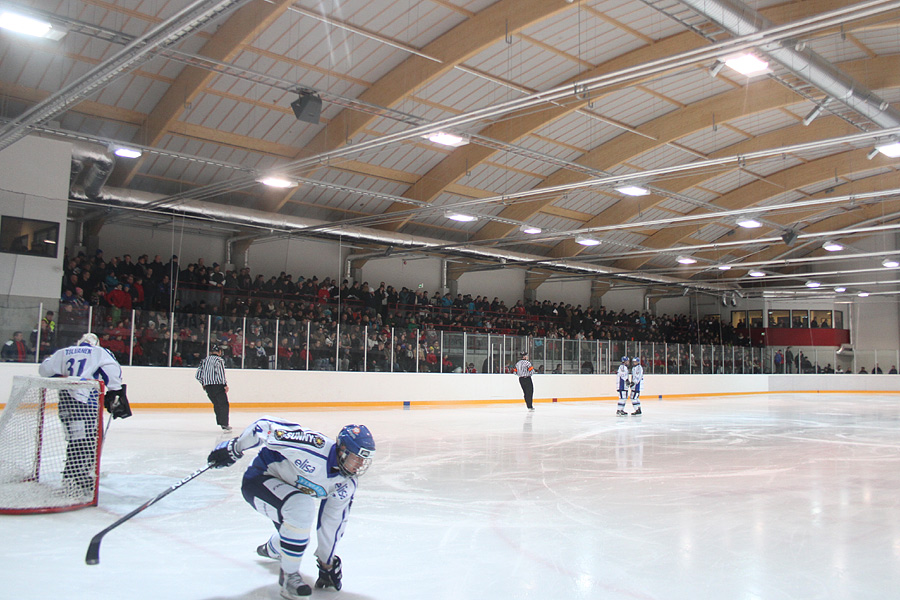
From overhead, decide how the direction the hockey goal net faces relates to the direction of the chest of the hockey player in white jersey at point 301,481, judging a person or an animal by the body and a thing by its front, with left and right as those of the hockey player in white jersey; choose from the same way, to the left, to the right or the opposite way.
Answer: to the left

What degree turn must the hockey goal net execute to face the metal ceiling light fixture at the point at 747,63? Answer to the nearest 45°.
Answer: approximately 45° to its right

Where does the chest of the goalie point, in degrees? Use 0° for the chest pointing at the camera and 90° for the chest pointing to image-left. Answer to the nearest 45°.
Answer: approximately 225°

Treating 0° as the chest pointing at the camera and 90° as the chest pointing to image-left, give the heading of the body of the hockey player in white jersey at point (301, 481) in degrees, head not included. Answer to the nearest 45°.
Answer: approximately 315°

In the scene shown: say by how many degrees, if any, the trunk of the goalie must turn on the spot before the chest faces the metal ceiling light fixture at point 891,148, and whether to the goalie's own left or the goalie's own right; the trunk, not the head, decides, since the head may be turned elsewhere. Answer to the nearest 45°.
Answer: approximately 45° to the goalie's own right

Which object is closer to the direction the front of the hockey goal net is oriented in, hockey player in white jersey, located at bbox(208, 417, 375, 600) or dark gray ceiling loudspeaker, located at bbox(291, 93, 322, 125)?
the dark gray ceiling loudspeaker

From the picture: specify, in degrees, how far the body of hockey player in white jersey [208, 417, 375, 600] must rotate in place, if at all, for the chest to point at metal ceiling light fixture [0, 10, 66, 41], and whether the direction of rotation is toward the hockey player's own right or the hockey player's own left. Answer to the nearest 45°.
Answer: approximately 180°

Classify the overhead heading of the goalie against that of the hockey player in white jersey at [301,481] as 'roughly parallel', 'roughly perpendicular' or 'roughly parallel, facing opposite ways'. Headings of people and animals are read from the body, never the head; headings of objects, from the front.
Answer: roughly perpendicular

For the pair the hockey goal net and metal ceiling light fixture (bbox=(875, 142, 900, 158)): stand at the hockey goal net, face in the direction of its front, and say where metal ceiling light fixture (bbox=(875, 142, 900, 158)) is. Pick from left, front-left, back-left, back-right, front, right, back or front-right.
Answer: front-right

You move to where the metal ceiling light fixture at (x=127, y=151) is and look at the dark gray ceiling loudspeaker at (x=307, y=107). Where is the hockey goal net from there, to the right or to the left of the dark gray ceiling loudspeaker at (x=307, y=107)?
right

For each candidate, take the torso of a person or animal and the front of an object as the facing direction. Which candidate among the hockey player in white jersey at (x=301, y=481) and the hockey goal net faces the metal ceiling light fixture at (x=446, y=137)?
the hockey goal net

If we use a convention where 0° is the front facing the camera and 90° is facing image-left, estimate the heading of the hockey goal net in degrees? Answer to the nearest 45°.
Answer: approximately 225°
